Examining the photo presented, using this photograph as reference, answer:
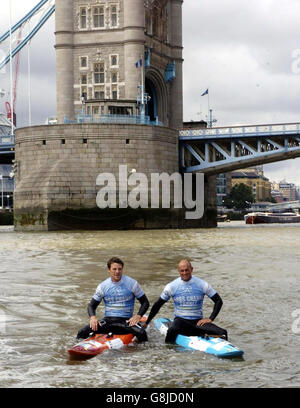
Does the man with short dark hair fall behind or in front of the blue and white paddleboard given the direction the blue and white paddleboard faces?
behind

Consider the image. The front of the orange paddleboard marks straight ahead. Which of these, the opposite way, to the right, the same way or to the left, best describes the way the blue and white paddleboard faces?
to the left

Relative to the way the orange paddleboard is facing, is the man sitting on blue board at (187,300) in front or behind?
behind

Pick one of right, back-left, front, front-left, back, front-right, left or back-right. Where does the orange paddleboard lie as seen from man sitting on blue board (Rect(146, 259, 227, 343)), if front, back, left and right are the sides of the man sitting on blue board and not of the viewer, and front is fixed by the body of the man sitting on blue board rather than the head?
front-right

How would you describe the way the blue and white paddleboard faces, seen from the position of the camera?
facing the viewer and to the right of the viewer

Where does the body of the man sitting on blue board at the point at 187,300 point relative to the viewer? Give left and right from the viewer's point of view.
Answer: facing the viewer

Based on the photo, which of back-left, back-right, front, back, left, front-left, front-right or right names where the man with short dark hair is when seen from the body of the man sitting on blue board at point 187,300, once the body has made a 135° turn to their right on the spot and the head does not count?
front-left
